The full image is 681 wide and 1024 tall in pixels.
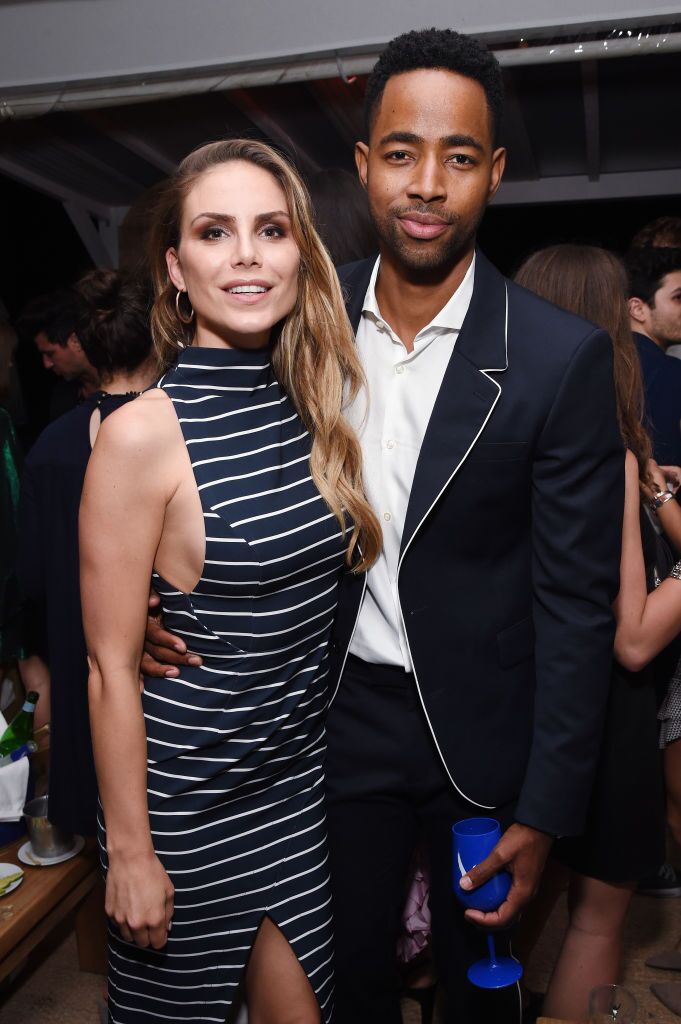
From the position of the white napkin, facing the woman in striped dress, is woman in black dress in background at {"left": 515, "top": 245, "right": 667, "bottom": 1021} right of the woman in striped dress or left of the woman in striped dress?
left

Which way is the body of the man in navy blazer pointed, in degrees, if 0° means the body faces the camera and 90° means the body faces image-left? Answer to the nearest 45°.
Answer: approximately 45°

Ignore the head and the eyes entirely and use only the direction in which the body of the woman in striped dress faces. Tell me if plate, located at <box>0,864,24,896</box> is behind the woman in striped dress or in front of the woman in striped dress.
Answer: behind

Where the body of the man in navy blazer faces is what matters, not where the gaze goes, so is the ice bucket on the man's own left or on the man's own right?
on the man's own right
